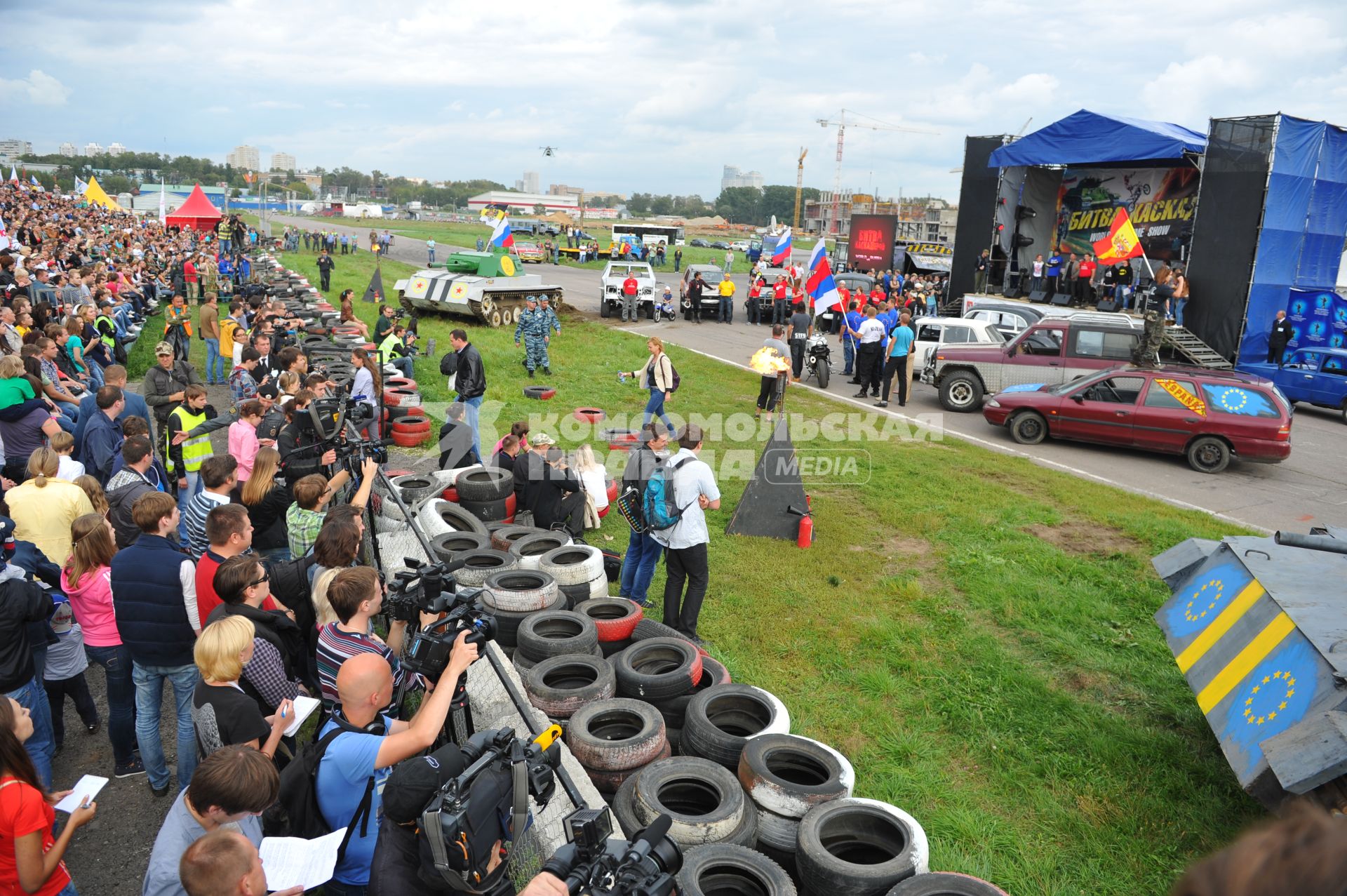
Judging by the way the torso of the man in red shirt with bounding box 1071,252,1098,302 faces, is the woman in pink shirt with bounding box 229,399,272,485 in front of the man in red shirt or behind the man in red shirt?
in front

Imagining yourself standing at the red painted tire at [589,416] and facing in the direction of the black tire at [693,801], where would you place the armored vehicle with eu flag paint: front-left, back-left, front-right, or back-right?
front-left

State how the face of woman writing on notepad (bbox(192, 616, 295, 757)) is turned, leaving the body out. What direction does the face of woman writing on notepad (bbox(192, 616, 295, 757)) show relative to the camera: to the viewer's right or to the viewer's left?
to the viewer's right

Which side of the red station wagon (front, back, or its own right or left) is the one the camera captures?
left

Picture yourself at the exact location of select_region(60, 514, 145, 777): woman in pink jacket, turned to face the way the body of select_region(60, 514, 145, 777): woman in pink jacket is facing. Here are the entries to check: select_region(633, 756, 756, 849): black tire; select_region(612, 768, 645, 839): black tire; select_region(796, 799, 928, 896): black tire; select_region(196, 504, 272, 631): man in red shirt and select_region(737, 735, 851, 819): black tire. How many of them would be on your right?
5

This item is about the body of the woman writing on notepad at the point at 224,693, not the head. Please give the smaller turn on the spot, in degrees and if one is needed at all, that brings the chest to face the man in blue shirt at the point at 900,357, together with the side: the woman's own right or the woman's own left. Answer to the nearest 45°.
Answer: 0° — they already face them

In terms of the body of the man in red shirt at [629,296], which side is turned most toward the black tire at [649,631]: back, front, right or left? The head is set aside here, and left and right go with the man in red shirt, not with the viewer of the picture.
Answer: front

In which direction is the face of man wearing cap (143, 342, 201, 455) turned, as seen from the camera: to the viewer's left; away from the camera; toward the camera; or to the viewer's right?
toward the camera

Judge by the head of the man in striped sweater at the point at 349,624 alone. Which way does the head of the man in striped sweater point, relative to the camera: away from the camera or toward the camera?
away from the camera

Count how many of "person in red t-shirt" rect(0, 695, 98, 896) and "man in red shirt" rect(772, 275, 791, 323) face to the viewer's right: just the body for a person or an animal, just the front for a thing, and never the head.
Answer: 1
